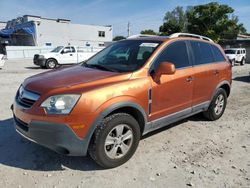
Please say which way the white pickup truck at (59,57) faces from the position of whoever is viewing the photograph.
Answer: facing the viewer and to the left of the viewer

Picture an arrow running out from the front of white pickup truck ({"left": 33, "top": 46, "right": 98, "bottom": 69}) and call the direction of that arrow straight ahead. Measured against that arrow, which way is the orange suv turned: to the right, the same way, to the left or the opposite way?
the same way

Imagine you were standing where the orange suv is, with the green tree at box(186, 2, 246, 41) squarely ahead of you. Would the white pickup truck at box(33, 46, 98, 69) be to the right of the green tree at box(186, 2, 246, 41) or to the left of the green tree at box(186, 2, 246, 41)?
left

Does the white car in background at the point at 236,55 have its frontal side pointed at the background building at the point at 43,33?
no

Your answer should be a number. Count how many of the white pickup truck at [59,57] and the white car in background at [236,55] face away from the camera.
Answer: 0

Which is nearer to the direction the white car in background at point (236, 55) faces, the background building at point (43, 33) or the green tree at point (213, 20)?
the background building

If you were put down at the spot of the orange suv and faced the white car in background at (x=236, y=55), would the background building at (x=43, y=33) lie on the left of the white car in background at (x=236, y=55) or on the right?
left

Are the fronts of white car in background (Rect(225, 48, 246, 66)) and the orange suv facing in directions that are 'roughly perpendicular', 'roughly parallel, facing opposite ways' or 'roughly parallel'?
roughly parallel

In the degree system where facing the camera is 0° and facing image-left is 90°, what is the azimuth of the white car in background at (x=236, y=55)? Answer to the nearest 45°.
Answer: approximately 45°

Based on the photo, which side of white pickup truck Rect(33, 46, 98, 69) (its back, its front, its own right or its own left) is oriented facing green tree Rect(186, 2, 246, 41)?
back

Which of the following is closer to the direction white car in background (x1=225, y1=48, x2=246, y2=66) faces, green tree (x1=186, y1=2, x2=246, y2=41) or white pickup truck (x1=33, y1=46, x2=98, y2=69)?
the white pickup truck

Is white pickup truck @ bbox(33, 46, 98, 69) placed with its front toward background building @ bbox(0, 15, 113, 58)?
no

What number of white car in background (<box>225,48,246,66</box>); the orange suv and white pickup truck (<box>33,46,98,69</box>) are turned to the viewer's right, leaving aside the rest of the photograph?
0

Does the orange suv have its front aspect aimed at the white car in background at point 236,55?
no

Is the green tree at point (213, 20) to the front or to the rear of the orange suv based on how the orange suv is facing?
to the rear

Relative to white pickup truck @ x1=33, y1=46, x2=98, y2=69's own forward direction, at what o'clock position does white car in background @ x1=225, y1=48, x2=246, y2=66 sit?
The white car in background is roughly at 7 o'clock from the white pickup truck.
